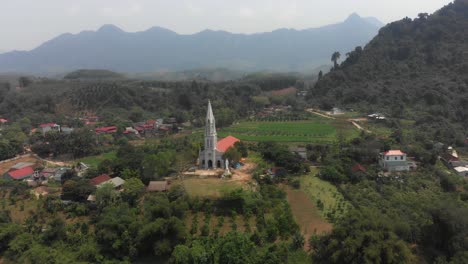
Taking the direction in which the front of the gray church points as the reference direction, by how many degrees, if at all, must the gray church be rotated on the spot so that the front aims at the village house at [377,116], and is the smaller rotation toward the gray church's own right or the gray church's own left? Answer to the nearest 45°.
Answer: approximately 180°

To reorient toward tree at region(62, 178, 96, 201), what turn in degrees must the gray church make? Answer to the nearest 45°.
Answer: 0° — it already faces it

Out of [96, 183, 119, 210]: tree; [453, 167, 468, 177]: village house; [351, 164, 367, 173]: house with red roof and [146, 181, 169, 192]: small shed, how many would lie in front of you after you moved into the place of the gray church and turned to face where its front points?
2

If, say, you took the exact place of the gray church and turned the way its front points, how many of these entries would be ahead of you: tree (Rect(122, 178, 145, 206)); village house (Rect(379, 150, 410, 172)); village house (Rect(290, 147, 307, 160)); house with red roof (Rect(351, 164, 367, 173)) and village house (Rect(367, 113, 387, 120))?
1

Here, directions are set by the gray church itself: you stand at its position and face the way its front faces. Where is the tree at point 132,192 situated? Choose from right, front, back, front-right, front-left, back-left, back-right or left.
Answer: front

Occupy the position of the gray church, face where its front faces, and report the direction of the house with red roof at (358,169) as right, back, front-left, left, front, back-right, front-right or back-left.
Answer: back-left

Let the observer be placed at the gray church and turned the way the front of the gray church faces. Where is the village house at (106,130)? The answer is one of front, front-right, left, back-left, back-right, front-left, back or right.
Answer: right

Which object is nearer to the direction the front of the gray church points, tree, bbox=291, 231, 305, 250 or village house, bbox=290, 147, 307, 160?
the tree

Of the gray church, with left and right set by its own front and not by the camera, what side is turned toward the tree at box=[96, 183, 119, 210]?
front

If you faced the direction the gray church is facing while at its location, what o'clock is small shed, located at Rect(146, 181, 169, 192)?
The small shed is roughly at 12 o'clock from the gray church.

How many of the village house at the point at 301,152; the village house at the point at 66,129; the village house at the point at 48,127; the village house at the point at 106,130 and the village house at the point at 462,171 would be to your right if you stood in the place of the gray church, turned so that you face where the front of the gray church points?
3

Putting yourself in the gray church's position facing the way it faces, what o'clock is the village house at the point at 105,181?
The village house is roughly at 1 o'clock from the gray church.

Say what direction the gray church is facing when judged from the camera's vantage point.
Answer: facing the viewer and to the left of the viewer

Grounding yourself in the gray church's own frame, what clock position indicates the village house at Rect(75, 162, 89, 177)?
The village house is roughly at 2 o'clock from the gray church.

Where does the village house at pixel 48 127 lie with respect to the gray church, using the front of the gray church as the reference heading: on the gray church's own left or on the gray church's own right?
on the gray church's own right

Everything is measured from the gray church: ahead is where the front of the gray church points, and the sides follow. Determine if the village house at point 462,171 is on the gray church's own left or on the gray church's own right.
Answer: on the gray church's own left

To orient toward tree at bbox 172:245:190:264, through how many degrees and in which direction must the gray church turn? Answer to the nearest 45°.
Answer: approximately 45° to its left

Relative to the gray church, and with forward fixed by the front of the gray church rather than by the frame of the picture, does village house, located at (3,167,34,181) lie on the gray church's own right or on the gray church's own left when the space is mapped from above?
on the gray church's own right

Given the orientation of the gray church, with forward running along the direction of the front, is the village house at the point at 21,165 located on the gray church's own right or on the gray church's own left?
on the gray church's own right
